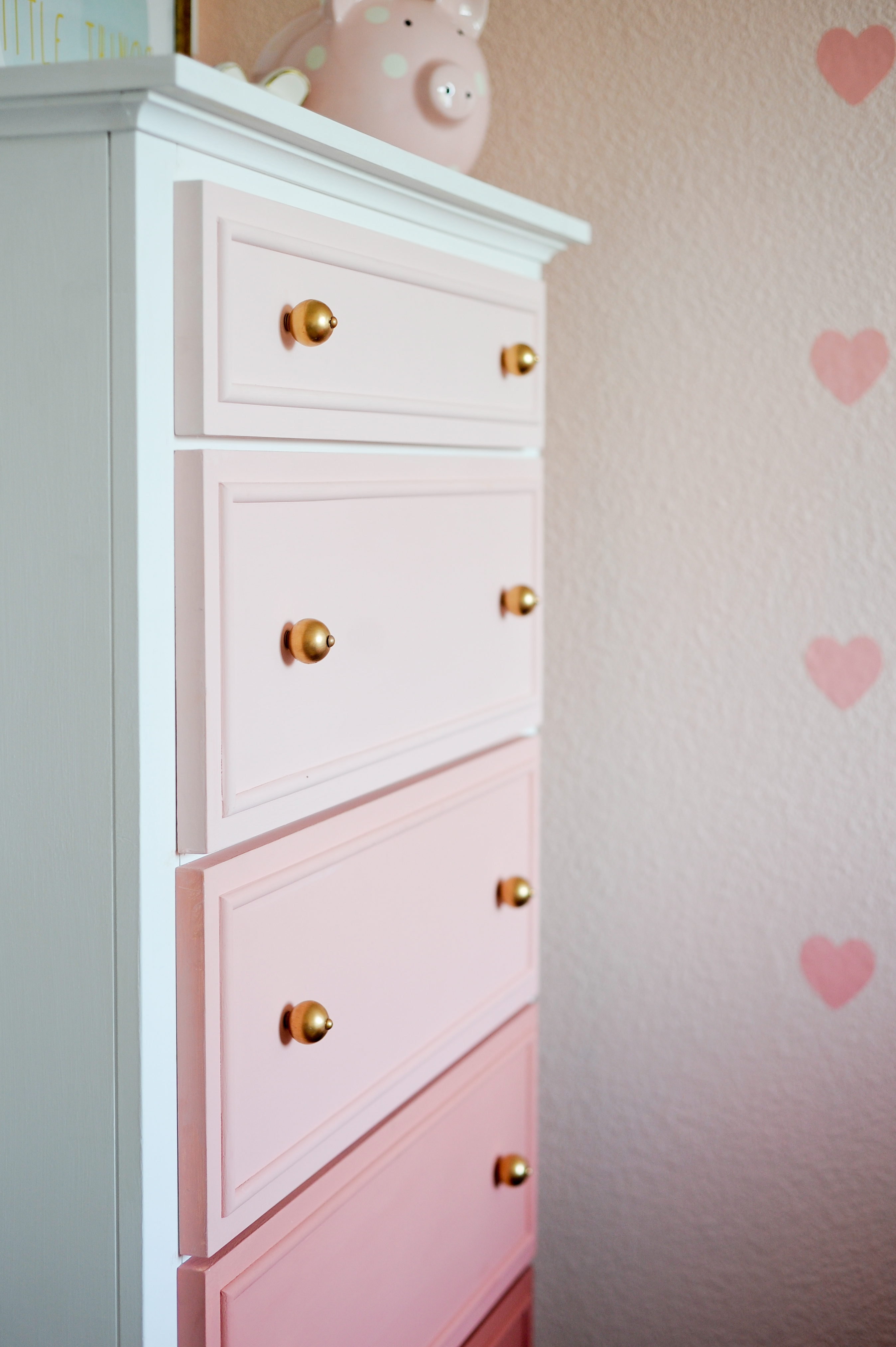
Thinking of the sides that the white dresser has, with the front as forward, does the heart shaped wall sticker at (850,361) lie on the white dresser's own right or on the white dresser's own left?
on the white dresser's own left

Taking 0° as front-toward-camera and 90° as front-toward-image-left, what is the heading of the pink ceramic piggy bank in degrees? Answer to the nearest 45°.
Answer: approximately 315°

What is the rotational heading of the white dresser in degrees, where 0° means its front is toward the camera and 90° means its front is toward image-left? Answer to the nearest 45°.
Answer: approximately 315°
